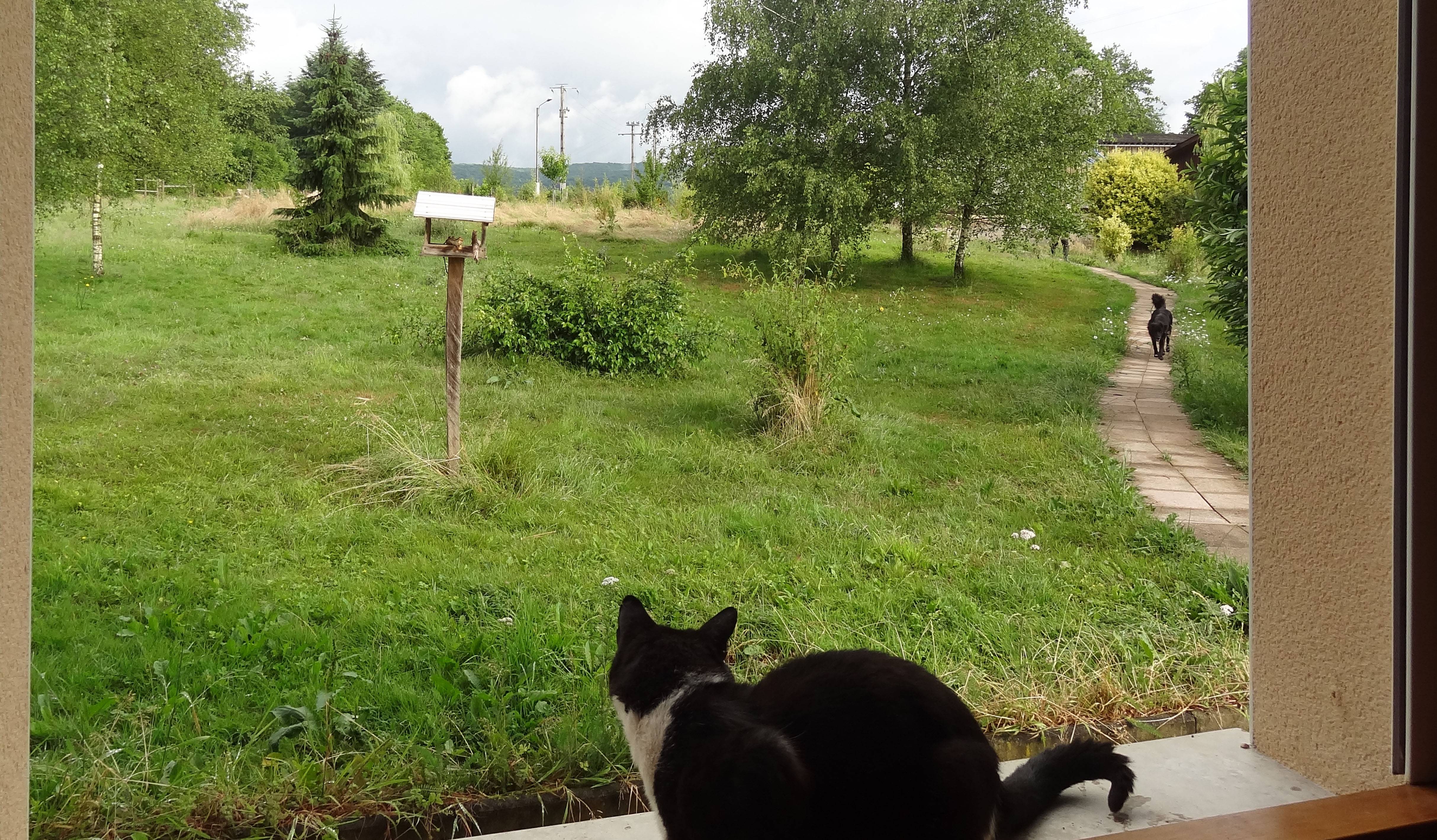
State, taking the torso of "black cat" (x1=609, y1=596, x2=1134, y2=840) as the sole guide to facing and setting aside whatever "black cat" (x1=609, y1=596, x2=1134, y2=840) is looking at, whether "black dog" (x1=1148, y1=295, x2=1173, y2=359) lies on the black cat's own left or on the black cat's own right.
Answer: on the black cat's own right

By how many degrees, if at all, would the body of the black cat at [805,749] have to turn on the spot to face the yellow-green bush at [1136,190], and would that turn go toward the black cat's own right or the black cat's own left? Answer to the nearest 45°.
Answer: approximately 90° to the black cat's own right

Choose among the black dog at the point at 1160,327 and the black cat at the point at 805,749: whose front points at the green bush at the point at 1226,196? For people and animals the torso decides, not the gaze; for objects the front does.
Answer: the black dog at the point at 1160,327

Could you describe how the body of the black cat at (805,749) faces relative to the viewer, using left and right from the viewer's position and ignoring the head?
facing to the left of the viewer

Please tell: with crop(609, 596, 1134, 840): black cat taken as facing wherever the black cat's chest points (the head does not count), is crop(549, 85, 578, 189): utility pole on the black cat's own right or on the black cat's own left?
on the black cat's own right
